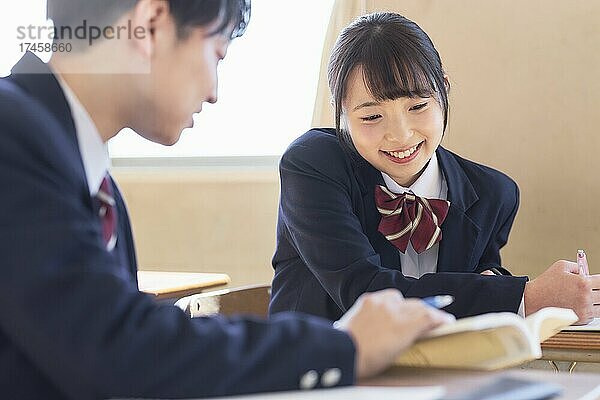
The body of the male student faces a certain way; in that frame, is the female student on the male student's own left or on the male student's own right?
on the male student's own left

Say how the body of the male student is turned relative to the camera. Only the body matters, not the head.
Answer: to the viewer's right

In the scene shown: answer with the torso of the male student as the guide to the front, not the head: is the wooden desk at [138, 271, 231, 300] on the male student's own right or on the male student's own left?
on the male student's own left

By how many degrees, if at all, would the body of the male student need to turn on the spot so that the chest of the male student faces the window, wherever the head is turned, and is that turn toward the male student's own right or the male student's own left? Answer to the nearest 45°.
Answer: approximately 90° to the male student's own left
